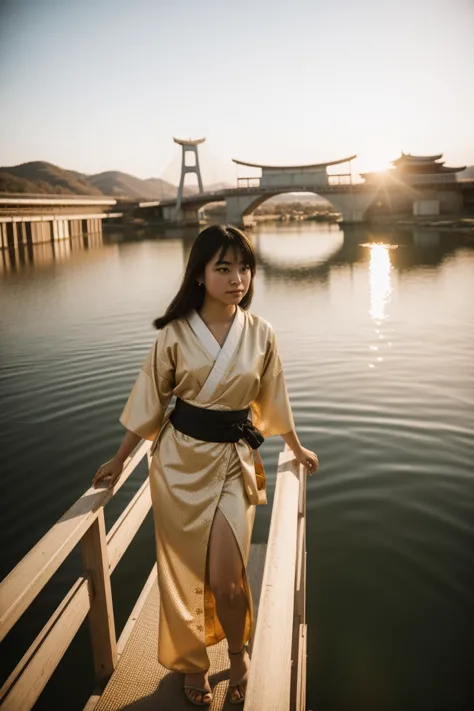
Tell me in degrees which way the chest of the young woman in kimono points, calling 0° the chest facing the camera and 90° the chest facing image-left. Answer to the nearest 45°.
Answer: approximately 0°

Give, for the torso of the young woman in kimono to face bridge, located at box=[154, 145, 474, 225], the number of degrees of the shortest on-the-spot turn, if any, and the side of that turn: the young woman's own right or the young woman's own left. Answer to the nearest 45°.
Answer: approximately 180°

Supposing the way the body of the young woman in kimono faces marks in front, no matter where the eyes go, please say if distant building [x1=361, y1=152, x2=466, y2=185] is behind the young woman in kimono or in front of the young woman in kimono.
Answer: behind

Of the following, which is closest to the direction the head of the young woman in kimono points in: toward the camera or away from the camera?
toward the camera
